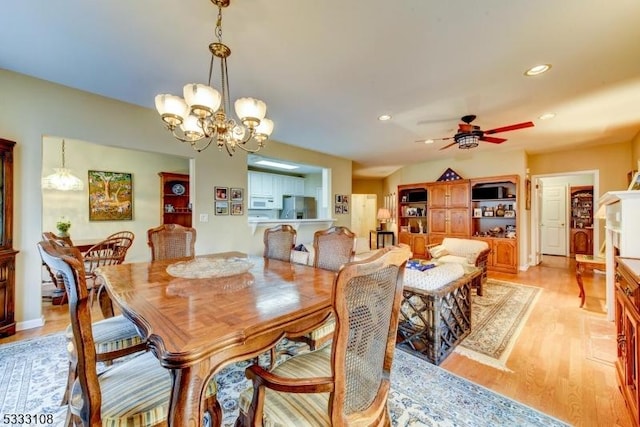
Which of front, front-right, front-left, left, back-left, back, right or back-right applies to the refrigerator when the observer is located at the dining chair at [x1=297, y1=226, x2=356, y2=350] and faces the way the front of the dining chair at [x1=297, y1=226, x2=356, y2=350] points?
back-right

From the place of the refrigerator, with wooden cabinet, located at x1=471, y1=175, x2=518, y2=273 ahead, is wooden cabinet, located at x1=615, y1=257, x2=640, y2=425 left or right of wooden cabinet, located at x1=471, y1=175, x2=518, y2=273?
right

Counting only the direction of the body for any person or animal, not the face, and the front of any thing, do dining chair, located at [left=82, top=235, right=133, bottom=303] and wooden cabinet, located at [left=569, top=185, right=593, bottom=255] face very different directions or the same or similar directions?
same or similar directions

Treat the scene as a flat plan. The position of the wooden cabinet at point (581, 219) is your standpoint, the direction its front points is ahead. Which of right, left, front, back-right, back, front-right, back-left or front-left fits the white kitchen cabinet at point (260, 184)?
front-right

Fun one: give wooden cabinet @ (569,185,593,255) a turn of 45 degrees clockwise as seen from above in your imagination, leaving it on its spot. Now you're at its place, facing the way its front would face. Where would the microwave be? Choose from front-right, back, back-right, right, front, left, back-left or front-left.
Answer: front

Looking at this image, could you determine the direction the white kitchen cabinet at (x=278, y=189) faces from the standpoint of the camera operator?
facing the viewer and to the right of the viewer

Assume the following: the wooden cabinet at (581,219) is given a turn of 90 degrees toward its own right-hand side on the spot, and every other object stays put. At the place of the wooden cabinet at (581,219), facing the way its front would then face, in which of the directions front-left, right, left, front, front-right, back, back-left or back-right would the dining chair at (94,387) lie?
left

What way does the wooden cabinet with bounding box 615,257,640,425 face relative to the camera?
to the viewer's left

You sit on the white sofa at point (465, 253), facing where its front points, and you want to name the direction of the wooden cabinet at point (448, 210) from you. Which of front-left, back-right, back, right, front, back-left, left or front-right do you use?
back-right

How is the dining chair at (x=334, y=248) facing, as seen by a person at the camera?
facing the viewer and to the left of the viewer

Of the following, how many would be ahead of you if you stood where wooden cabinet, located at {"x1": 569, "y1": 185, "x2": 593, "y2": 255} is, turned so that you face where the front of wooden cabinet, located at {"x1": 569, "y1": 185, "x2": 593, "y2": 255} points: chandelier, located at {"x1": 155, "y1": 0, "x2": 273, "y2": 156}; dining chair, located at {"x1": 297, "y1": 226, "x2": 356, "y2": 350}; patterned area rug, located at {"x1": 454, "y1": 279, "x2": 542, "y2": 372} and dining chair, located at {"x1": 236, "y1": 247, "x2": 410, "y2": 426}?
4

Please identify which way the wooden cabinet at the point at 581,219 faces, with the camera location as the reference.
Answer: facing the viewer

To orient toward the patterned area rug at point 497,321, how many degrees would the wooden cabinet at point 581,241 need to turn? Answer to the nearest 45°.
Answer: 0° — it already faces it

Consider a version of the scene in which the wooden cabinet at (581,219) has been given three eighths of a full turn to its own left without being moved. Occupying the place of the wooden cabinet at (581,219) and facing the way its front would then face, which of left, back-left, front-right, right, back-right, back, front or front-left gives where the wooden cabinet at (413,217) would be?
back

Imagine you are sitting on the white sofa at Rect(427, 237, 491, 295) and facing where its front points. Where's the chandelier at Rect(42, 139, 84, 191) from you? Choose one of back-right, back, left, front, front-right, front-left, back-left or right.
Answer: front

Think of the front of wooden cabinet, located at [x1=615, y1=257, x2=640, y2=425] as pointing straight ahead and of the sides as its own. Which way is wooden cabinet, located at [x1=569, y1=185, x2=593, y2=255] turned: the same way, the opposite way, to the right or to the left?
to the left
